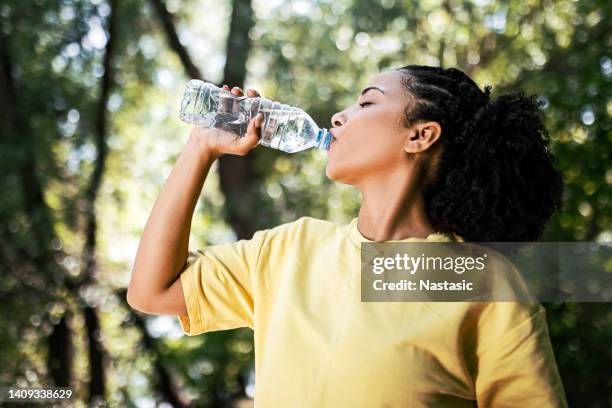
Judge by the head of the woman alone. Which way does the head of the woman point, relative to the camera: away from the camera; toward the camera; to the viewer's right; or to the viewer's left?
to the viewer's left

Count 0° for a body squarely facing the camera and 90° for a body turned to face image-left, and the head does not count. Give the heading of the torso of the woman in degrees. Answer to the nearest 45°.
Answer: approximately 45°
